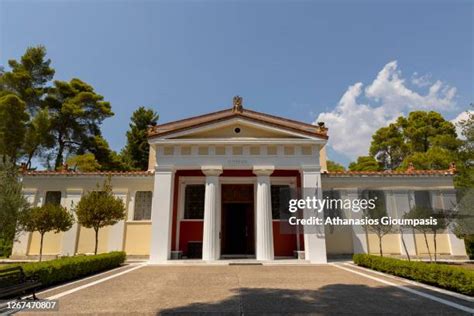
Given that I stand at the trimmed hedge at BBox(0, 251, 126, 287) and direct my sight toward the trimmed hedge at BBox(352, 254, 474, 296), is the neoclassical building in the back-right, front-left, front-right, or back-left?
front-left

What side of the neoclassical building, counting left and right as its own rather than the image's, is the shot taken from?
front

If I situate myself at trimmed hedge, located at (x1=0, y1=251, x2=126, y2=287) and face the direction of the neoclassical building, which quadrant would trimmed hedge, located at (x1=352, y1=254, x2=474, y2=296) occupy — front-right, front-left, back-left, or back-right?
front-right

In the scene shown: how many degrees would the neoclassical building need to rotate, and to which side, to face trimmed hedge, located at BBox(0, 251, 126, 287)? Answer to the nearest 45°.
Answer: approximately 45° to its right

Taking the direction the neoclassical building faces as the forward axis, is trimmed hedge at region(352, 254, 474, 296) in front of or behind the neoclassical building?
in front

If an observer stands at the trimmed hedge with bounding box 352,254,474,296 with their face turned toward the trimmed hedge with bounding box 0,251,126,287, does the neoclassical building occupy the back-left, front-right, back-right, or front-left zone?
front-right
